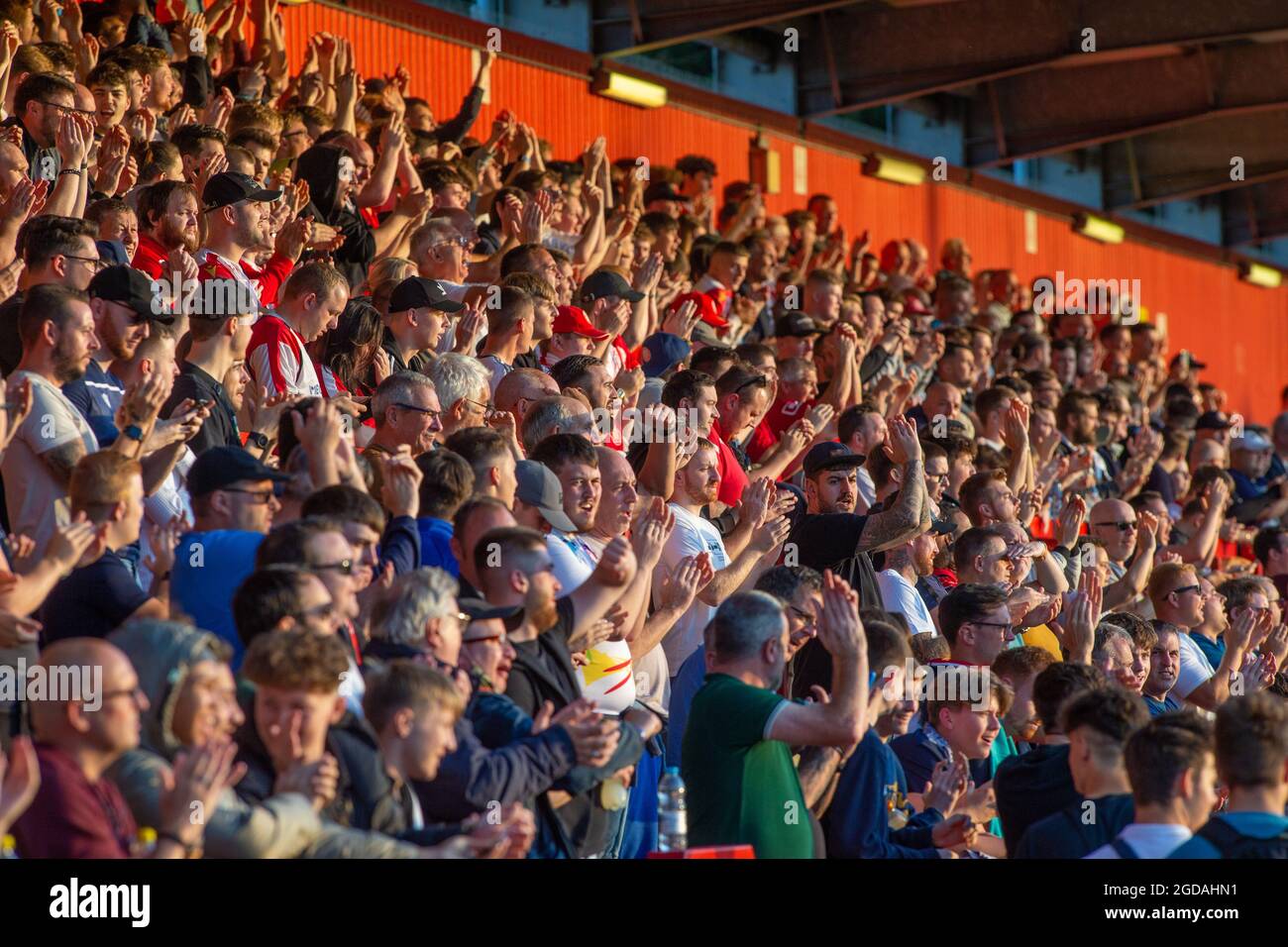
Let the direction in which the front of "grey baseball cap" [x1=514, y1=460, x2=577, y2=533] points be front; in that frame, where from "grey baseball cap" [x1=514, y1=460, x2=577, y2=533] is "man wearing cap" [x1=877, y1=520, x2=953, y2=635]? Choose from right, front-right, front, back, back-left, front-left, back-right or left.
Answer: front-left

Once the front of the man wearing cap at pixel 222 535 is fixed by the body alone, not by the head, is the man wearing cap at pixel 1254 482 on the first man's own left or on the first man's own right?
on the first man's own left

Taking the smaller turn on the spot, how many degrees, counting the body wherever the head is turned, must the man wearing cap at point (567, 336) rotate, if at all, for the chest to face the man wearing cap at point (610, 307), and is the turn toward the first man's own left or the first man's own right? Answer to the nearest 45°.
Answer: approximately 90° to the first man's own left

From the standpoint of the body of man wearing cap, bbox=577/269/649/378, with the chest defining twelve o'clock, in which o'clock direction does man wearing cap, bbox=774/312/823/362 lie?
man wearing cap, bbox=774/312/823/362 is roughly at 10 o'clock from man wearing cap, bbox=577/269/649/378.
